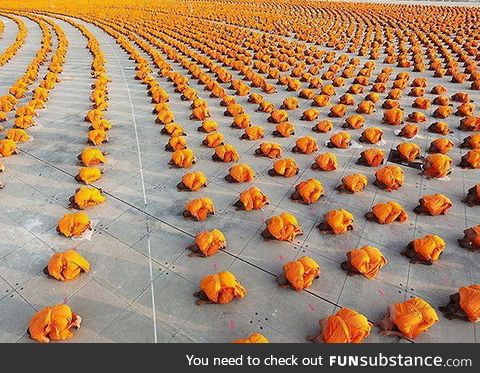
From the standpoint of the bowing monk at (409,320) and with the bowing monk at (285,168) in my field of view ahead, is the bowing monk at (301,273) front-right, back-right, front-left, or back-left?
front-left

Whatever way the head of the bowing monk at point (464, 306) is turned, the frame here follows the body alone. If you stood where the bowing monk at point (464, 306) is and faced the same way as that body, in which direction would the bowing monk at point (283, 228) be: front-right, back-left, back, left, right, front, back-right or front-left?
front

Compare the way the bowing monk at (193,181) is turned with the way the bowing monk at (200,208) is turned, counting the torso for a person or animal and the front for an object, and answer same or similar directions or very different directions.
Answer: same or similar directions

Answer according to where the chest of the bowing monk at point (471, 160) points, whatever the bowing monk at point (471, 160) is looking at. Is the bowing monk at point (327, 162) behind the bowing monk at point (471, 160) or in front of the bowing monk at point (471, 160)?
in front

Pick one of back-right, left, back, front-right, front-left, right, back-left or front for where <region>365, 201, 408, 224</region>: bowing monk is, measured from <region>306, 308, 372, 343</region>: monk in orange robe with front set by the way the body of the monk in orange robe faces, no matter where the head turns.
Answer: right

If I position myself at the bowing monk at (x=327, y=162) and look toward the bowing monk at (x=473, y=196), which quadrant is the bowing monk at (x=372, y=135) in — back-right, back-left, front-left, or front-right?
front-left

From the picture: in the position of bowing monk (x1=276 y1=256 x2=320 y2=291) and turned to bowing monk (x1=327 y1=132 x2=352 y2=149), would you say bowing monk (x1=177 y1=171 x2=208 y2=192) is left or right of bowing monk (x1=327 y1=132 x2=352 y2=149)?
left

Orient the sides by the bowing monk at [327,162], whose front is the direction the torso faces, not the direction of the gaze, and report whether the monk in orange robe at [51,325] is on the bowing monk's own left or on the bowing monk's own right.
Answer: on the bowing monk's own left

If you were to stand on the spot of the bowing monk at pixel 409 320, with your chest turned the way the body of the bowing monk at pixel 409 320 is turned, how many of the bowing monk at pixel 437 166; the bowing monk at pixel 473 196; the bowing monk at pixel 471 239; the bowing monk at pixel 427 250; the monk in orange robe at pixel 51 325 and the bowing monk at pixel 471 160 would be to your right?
5

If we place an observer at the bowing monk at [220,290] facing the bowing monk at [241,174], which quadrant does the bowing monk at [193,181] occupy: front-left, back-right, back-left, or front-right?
front-left
